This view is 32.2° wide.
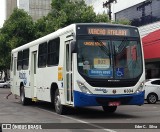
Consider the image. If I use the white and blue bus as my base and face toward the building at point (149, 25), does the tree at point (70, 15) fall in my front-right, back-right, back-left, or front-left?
front-left

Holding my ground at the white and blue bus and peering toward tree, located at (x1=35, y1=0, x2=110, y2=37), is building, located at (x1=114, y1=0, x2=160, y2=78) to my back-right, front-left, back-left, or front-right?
front-right

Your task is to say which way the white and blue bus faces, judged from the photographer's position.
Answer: facing the viewer and to the right of the viewer

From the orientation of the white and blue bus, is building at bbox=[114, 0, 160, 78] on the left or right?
on its left

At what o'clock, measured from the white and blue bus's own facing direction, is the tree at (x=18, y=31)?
The tree is roughly at 7 o'clock from the white and blue bus.

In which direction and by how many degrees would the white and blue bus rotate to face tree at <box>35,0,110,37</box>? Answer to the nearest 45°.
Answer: approximately 135° to its left
